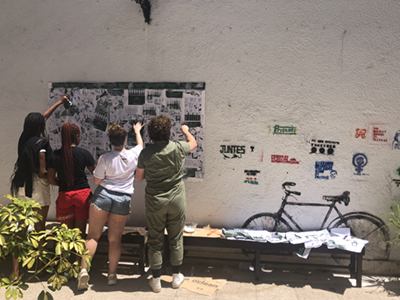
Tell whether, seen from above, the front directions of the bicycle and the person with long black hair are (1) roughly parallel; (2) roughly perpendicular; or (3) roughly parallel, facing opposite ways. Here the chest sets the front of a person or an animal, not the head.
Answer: roughly perpendicular

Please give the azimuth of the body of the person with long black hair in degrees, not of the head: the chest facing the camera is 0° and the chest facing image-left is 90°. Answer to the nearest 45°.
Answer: approximately 225°

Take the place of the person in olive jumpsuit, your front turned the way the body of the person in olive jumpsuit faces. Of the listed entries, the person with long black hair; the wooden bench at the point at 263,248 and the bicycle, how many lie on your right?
2

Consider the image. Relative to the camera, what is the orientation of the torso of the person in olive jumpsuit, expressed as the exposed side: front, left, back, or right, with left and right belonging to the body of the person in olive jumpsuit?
back

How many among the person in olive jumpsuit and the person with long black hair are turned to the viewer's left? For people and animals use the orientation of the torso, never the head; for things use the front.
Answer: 0

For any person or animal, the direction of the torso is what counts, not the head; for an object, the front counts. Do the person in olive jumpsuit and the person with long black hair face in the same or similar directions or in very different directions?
same or similar directions

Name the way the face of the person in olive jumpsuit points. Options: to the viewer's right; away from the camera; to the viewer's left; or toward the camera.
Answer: away from the camera

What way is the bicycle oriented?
to the viewer's left

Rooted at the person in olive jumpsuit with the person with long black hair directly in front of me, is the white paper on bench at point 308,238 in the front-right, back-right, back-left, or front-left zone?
back-right

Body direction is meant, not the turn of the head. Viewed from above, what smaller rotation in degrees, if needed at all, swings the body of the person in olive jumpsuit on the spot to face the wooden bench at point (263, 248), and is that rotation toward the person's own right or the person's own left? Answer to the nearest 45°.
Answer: approximately 90° to the person's own right

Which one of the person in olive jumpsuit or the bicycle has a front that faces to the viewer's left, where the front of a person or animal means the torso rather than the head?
the bicycle

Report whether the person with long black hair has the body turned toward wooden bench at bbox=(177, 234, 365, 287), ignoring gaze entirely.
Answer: no

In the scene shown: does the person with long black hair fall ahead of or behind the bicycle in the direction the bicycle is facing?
ahead

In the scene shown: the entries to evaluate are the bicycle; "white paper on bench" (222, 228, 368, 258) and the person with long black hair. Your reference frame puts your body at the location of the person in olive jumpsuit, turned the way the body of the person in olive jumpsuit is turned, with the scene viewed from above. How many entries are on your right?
2

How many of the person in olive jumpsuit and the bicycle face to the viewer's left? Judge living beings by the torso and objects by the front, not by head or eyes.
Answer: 1

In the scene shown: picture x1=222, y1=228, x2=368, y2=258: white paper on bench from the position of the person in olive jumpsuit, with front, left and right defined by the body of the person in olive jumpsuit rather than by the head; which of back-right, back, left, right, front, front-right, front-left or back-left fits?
right
